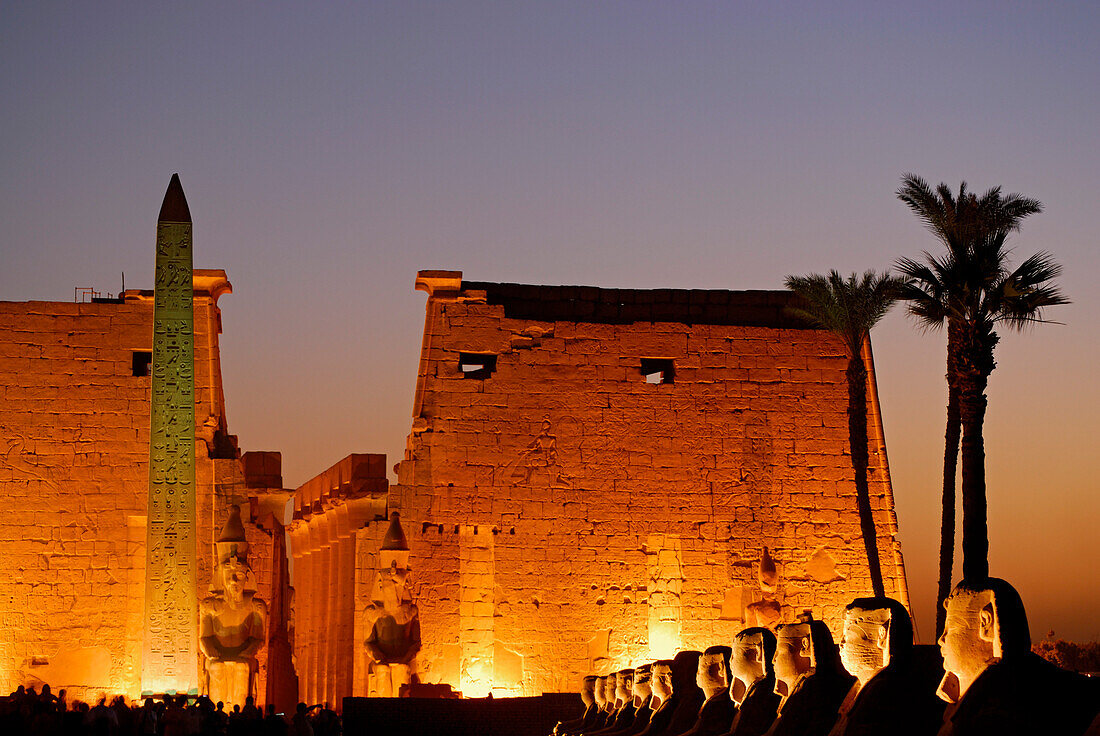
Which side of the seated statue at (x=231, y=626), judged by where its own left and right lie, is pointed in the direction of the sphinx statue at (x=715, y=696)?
front

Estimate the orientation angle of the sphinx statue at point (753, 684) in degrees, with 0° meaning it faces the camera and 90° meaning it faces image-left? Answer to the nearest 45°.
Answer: approximately 90°

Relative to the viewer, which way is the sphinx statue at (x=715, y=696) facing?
to the viewer's left

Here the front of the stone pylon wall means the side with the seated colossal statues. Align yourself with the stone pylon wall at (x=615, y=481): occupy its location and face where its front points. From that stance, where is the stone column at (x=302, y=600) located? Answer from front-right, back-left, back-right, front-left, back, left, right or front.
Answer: back-right

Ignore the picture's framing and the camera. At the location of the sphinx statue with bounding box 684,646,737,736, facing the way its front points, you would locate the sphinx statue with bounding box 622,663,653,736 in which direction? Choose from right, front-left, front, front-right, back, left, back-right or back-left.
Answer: right

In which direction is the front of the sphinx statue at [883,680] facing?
to the viewer's left

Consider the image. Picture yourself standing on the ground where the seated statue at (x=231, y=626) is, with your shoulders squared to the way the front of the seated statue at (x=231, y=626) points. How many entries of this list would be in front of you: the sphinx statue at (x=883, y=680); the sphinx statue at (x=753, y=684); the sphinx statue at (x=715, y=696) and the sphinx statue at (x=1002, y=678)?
4

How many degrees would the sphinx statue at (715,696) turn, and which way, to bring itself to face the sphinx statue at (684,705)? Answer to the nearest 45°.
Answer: approximately 90° to its right

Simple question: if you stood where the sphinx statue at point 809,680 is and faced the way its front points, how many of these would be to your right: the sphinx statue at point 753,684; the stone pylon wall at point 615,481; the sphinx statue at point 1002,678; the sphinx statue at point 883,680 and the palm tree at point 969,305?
3

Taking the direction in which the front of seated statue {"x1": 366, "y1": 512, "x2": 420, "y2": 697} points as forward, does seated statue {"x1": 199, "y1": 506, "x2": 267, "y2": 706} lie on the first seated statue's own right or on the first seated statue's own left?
on the first seated statue's own right

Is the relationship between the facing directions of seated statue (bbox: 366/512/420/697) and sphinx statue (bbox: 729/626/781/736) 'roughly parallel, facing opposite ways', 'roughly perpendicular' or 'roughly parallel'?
roughly perpendicular

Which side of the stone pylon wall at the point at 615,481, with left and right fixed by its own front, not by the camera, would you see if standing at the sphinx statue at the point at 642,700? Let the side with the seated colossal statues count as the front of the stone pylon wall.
front

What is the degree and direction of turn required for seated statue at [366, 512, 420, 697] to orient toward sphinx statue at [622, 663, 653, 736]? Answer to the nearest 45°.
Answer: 0° — it already faces it

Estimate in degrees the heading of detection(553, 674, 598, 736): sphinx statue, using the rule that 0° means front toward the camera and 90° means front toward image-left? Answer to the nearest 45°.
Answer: approximately 90°

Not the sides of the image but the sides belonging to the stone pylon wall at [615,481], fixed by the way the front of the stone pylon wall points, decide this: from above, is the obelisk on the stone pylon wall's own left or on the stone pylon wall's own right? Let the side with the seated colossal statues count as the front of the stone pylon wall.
on the stone pylon wall's own right

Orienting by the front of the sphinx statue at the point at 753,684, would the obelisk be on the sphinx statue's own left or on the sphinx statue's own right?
on the sphinx statue's own right

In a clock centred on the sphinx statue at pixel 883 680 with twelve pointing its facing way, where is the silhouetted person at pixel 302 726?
The silhouetted person is roughly at 2 o'clock from the sphinx statue.

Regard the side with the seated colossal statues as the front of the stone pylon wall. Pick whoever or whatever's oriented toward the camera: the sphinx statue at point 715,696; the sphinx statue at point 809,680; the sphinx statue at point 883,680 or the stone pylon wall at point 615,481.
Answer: the stone pylon wall

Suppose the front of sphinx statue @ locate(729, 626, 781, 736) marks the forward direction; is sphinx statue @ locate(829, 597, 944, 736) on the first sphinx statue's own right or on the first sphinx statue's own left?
on the first sphinx statue's own left

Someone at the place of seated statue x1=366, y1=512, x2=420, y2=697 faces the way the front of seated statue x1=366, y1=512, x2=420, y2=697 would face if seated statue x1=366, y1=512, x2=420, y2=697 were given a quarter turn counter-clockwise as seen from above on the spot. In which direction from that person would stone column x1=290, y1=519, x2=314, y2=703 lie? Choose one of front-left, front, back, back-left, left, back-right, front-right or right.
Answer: left
